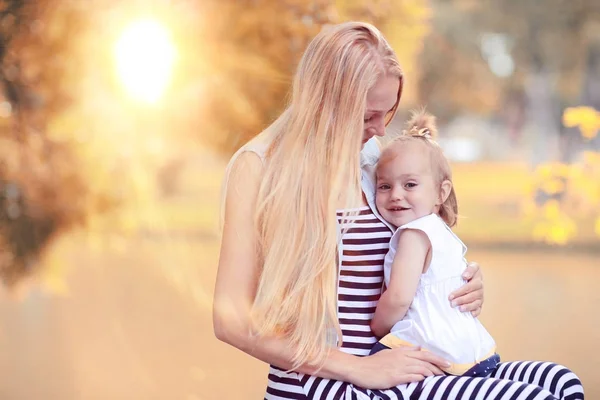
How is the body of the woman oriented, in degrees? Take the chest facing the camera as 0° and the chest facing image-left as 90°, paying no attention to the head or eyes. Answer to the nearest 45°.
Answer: approximately 270°

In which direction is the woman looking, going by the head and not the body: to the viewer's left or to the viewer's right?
to the viewer's right
